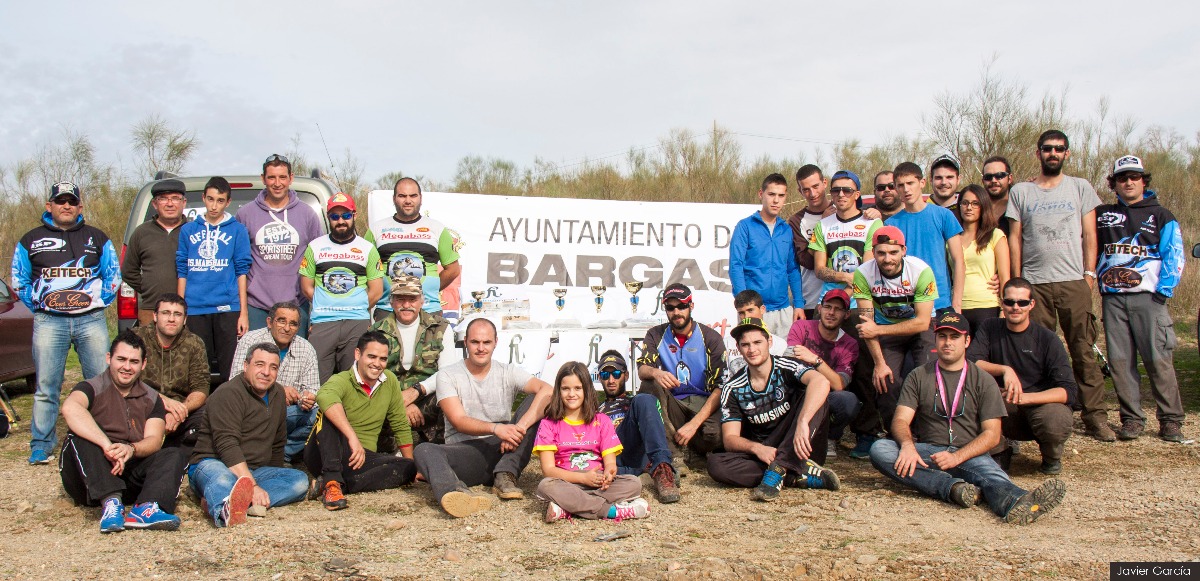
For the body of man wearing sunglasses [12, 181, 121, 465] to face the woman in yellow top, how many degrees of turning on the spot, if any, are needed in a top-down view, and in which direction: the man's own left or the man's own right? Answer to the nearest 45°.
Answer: approximately 45° to the man's own left

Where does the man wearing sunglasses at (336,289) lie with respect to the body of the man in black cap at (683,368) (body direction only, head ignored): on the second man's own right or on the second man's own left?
on the second man's own right

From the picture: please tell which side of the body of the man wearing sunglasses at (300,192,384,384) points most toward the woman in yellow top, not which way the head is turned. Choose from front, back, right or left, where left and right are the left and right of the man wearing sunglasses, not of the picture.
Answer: left

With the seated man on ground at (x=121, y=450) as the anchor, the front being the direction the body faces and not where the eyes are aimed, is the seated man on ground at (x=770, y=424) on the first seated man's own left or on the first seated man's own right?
on the first seated man's own left

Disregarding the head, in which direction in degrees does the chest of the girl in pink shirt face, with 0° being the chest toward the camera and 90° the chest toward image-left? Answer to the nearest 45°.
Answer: approximately 0°
